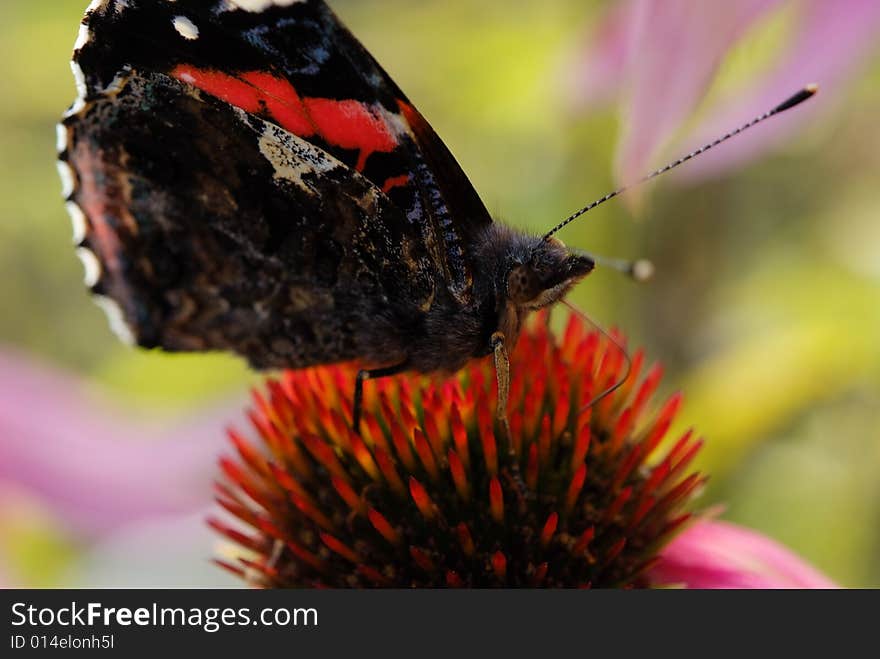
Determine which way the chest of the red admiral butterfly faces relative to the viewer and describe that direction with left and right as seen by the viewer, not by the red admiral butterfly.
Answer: facing to the right of the viewer
